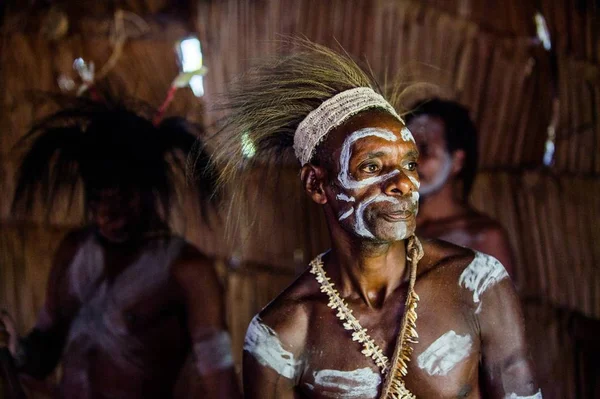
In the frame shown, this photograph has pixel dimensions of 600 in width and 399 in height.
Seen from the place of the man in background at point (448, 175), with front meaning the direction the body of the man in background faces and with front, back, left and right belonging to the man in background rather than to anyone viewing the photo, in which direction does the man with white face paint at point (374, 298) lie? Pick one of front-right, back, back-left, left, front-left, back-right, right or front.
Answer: front-left

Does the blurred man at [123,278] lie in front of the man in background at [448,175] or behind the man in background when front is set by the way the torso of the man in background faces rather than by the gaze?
in front

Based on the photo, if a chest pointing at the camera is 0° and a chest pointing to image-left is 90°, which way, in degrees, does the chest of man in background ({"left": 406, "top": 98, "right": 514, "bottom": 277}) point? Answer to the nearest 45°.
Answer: approximately 45°
